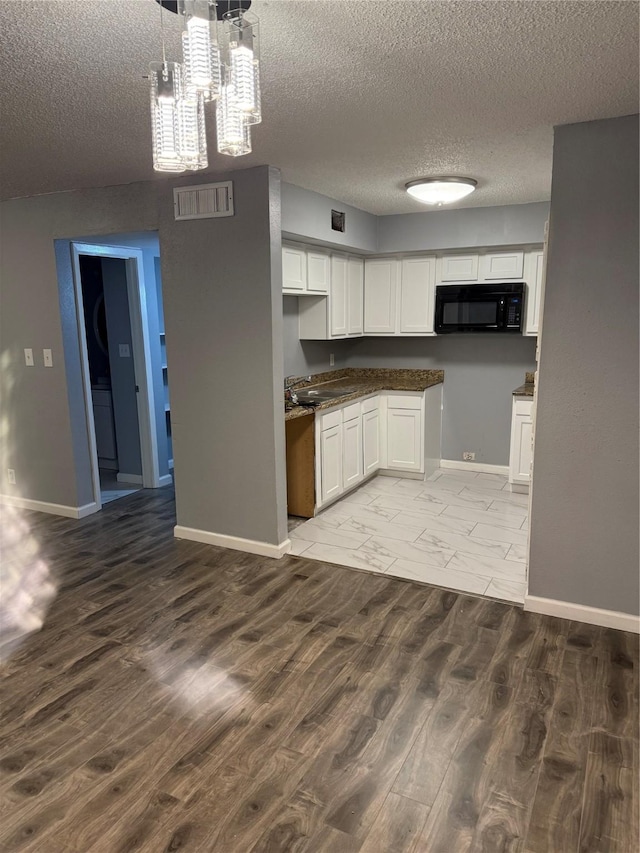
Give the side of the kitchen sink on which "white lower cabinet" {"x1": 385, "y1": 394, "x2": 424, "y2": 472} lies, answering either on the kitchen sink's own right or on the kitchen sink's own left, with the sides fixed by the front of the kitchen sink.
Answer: on the kitchen sink's own left

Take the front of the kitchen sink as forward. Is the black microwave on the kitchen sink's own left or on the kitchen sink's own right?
on the kitchen sink's own left

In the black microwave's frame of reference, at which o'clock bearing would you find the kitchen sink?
The kitchen sink is roughly at 2 o'clock from the black microwave.

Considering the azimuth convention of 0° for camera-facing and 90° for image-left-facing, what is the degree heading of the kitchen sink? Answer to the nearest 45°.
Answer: approximately 315°

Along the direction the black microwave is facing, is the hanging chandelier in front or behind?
in front
